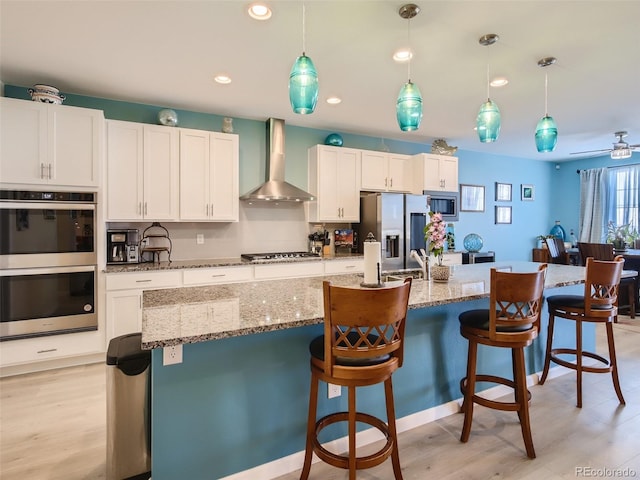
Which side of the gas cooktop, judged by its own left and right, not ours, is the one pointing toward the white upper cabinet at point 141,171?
right

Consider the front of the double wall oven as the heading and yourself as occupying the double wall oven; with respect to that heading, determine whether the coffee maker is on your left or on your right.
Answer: on your left

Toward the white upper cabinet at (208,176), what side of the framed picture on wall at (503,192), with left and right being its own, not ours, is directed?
right

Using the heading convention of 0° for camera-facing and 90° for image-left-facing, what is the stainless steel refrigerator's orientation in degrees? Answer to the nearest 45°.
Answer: approximately 315°
